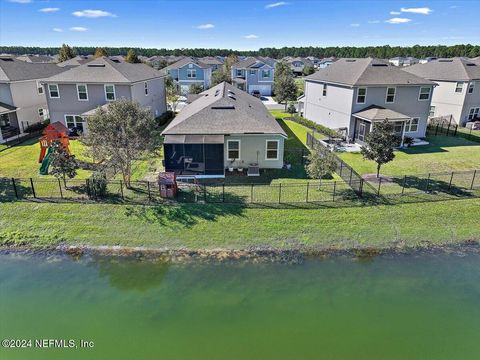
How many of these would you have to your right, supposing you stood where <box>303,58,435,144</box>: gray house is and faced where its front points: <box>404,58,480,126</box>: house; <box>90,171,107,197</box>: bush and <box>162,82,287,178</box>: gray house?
1

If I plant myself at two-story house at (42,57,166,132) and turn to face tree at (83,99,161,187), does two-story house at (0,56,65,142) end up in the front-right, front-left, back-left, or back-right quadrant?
back-right

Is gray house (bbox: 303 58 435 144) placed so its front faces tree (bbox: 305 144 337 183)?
no

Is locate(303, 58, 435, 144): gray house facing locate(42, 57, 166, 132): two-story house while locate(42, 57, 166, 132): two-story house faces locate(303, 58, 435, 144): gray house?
no

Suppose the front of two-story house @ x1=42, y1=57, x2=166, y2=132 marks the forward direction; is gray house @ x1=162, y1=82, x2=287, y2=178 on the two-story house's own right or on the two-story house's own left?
on the two-story house's own right

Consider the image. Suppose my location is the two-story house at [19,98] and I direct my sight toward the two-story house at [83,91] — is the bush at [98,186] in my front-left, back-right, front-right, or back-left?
front-right

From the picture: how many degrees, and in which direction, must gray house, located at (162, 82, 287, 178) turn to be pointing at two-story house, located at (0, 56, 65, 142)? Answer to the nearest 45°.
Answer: approximately 45° to its left

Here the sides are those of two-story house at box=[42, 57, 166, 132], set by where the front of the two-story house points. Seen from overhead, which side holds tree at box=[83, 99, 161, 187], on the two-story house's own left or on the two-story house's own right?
on the two-story house's own right

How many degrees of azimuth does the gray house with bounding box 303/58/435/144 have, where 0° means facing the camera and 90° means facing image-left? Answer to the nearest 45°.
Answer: approximately 135°

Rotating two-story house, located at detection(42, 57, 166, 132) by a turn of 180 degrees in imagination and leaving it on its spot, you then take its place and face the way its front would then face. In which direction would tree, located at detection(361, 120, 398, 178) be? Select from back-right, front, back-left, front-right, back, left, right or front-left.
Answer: left

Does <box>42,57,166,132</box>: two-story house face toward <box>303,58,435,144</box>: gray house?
no

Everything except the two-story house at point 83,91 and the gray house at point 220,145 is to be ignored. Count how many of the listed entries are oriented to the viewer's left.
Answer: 0

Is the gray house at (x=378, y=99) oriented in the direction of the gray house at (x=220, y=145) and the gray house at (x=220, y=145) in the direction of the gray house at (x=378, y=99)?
no

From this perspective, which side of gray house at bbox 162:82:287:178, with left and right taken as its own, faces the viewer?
back

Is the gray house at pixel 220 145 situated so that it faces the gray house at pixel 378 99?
no

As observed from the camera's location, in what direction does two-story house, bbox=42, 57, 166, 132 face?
facing away from the viewer and to the right of the viewer

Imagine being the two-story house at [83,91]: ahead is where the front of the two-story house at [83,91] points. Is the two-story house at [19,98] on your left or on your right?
on your left

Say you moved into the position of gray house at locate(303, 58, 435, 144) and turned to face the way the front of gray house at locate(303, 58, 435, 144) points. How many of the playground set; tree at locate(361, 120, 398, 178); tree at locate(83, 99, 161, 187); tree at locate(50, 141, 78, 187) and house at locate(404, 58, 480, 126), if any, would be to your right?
1

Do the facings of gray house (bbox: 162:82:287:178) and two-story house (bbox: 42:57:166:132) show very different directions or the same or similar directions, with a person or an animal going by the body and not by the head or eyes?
same or similar directions

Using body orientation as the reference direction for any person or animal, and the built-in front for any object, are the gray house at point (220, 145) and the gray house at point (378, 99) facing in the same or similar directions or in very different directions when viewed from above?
same or similar directions

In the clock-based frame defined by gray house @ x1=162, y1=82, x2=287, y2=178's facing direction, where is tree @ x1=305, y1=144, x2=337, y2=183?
The tree is roughly at 4 o'clock from the gray house.

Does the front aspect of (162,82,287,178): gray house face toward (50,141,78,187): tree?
no

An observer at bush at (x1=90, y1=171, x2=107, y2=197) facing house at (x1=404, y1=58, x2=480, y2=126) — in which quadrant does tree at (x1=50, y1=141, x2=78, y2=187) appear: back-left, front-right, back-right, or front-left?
back-left

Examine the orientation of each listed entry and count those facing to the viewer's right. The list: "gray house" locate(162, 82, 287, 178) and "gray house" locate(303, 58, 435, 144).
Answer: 0
